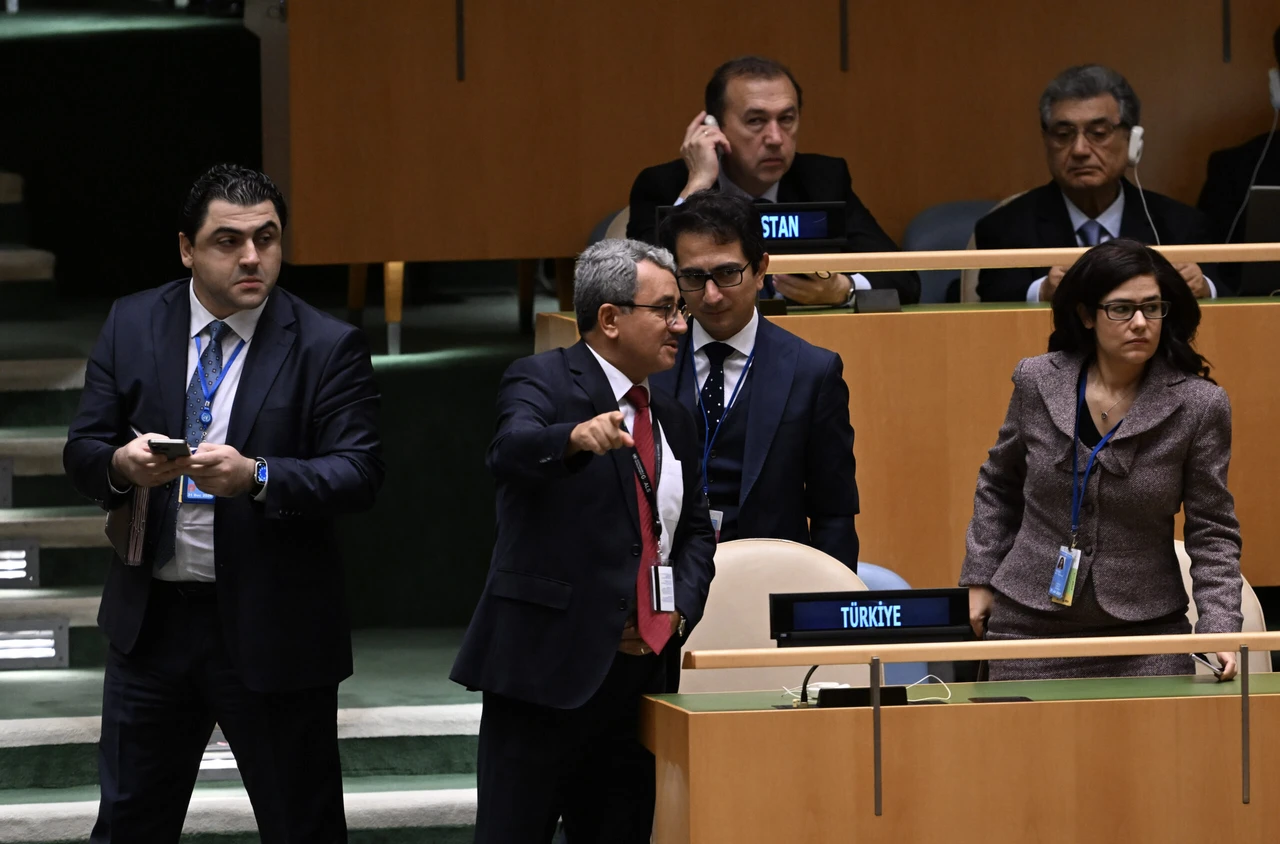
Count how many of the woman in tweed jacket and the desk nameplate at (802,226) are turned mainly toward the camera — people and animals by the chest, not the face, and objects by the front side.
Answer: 2

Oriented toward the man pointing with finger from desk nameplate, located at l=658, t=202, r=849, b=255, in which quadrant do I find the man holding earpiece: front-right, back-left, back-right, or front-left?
back-right

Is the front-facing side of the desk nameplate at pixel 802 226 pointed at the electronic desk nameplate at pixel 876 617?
yes

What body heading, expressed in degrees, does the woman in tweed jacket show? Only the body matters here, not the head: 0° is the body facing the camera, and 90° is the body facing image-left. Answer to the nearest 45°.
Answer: approximately 0°
